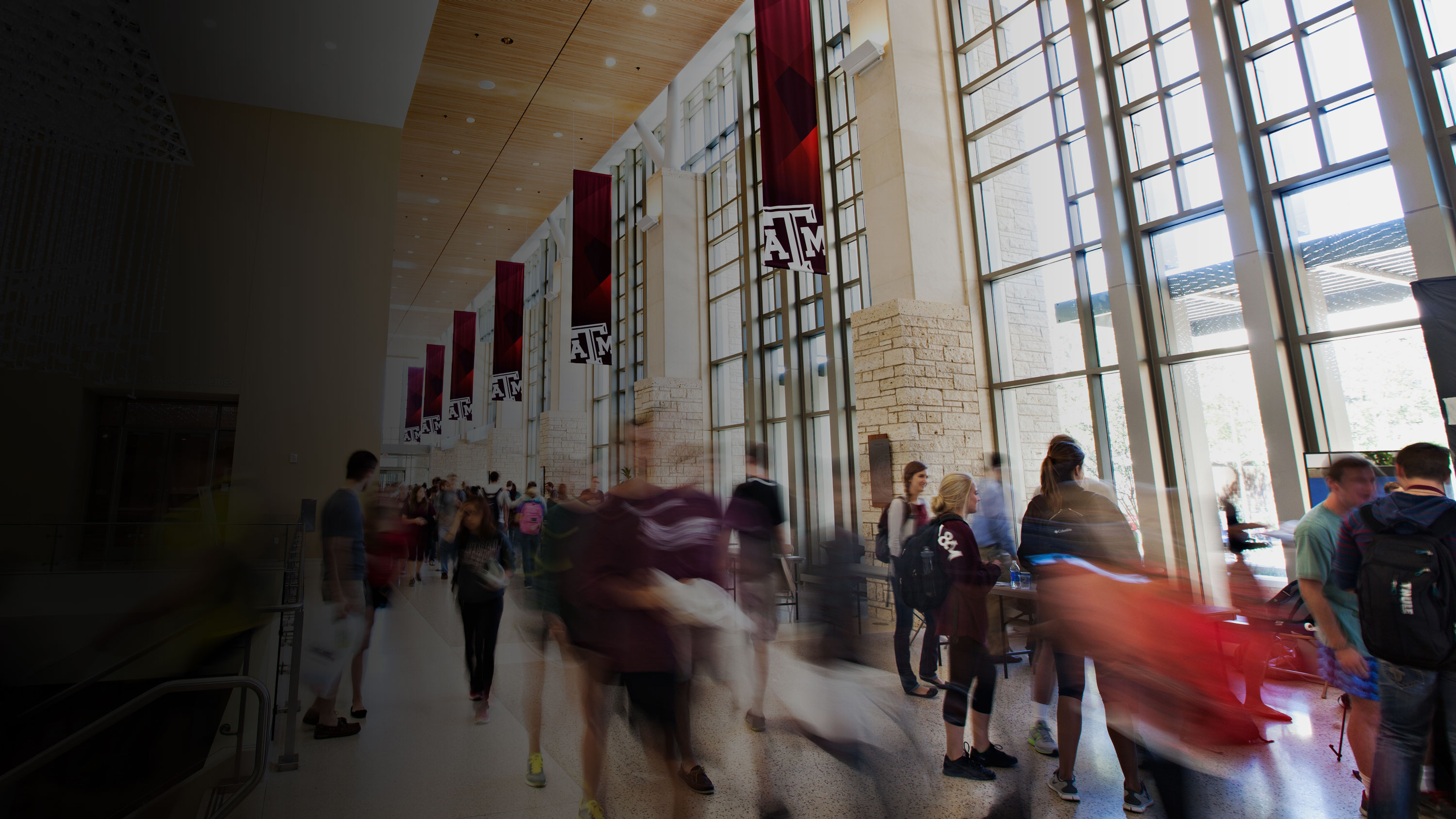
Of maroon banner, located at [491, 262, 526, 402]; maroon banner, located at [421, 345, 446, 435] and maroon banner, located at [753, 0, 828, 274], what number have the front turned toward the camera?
3

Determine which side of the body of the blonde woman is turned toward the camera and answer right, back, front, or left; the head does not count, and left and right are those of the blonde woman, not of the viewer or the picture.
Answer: right

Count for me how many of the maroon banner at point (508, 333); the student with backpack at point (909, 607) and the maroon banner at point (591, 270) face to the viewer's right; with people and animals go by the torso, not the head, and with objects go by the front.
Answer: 1

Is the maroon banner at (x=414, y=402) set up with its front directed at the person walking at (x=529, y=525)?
yes

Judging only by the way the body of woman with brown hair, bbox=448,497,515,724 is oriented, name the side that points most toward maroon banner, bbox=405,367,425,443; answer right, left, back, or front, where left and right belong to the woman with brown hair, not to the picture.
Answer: back

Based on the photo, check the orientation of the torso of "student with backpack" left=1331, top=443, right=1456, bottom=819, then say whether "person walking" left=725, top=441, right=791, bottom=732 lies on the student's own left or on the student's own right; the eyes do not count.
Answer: on the student's own left
